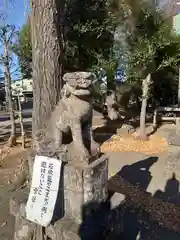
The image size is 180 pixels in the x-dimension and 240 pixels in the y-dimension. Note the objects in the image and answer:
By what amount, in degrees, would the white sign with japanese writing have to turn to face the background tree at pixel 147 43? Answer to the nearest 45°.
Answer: approximately 135° to its left

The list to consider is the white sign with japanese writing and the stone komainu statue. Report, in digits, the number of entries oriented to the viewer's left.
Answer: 0

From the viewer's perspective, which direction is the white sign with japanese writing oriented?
toward the camera
